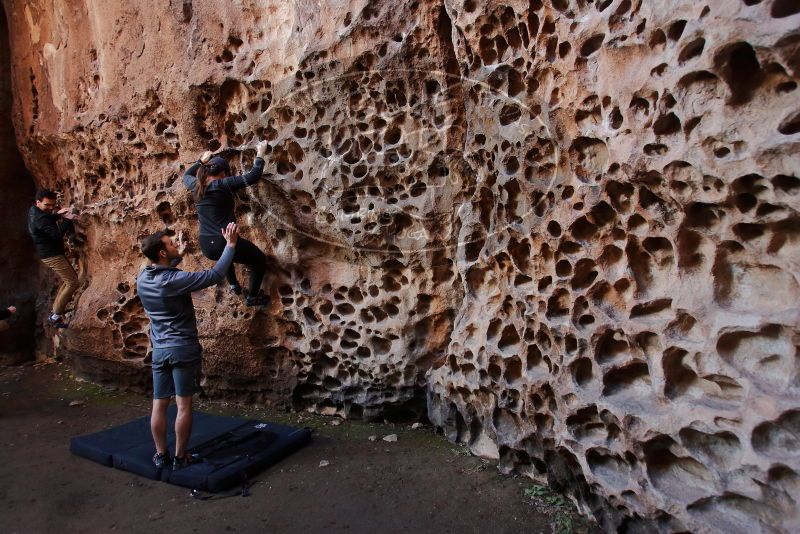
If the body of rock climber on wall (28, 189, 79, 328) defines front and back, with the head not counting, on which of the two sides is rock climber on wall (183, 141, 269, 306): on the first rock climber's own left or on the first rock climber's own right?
on the first rock climber's own right

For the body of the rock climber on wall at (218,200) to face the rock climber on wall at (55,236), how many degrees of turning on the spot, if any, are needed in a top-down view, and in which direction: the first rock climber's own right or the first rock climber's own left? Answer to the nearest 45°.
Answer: approximately 90° to the first rock climber's own left

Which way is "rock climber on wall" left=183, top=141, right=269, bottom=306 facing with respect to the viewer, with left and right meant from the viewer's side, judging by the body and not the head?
facing away from the viewer and to the right of the viewer
